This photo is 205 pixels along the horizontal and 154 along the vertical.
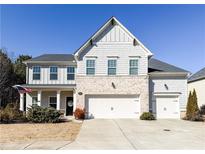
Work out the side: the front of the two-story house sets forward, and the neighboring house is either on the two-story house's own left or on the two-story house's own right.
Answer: on the two-story house's own left

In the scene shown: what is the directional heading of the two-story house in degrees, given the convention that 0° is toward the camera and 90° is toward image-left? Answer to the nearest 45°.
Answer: approximately 0°

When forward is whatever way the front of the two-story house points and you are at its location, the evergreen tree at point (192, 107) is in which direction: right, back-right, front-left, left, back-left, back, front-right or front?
left

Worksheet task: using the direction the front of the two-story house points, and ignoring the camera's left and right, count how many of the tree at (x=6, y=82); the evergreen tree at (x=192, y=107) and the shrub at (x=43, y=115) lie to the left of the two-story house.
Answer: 1

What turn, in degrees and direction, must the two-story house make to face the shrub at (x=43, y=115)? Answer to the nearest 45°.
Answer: approximately 45° to its right

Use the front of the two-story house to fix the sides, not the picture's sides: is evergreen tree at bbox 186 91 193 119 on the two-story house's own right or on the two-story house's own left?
on the two-story house's own left

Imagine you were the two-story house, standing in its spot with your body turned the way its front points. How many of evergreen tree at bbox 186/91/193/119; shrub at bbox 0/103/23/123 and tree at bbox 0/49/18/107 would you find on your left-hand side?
1

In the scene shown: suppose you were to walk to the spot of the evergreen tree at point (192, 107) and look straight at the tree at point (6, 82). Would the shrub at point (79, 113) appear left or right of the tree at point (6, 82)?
left

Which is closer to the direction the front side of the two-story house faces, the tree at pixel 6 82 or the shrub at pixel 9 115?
the shrub

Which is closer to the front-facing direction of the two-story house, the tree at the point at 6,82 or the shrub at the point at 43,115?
the shrub

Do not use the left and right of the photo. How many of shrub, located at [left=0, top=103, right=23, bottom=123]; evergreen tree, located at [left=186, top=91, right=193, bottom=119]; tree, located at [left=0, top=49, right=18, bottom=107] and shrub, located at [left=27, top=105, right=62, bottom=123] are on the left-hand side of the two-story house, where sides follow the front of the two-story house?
1
